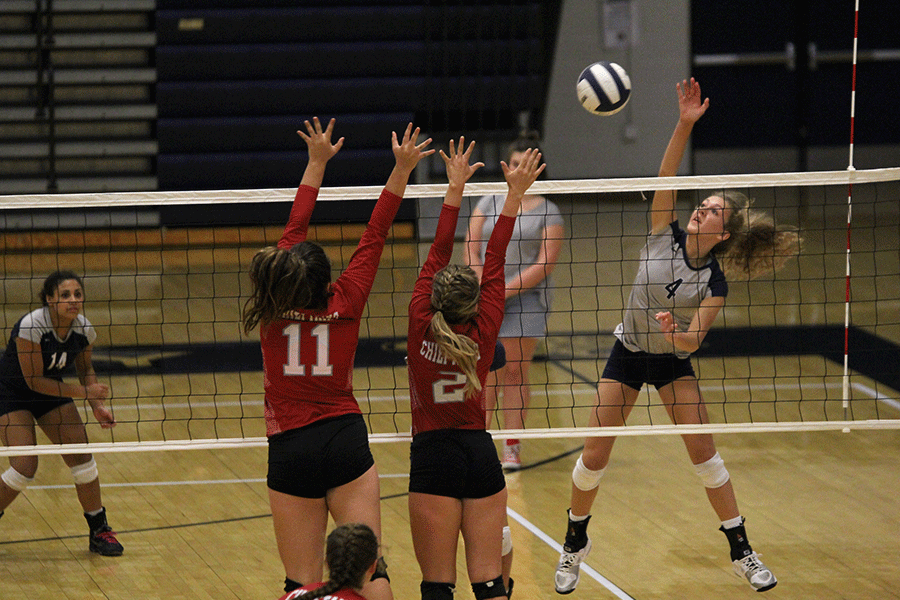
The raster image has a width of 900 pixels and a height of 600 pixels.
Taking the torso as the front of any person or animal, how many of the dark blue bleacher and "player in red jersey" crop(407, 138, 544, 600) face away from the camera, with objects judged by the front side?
1

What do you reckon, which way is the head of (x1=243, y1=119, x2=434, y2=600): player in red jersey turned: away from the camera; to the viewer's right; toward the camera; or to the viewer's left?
away from the camera

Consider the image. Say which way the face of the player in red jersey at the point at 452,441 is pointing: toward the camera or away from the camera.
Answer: away from the camera

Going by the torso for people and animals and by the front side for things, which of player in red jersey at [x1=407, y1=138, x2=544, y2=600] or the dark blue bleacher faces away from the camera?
the player in red jersey

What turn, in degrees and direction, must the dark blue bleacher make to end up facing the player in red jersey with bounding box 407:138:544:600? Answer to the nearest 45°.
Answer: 0° — it already faces them

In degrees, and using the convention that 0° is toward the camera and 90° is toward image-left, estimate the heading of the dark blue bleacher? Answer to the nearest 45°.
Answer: approximately 0°

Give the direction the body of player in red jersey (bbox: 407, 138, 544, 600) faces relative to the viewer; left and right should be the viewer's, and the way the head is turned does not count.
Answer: facing away from the viewer

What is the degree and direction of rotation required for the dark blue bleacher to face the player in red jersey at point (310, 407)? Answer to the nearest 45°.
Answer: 0° — it already faces them

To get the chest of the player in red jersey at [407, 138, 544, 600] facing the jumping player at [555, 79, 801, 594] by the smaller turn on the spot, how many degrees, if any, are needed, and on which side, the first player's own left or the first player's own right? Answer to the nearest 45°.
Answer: approximately 45° to the first player's own right

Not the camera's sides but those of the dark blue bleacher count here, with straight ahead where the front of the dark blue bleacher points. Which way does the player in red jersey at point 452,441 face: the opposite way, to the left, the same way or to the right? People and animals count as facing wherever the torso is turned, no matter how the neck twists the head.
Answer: the opposite way

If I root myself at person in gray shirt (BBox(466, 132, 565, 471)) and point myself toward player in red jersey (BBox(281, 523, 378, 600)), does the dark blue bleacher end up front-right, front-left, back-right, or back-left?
back-right
